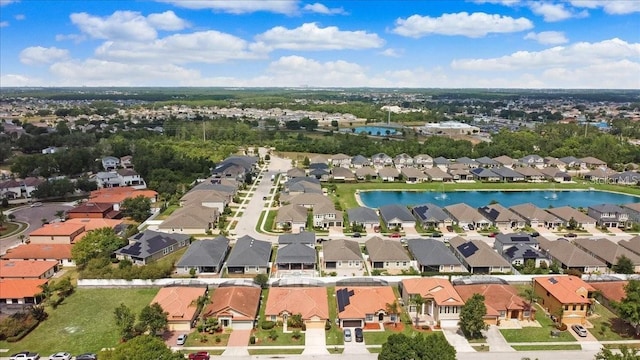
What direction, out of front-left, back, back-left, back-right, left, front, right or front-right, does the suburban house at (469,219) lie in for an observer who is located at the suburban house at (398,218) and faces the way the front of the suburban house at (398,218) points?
left

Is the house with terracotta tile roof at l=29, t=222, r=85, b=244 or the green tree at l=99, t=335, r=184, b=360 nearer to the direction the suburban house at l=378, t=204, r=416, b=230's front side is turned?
the green tree

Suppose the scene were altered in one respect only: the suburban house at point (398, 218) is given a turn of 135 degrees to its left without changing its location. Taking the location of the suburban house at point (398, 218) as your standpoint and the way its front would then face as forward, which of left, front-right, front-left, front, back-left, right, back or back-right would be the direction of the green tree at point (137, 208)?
back-left

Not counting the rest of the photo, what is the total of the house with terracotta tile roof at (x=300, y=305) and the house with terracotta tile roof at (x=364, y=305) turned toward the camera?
2

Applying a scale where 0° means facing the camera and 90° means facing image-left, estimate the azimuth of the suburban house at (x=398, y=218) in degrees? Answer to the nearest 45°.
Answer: approximately 0°

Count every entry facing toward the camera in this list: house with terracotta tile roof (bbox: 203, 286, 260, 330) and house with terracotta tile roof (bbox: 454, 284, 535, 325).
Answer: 2

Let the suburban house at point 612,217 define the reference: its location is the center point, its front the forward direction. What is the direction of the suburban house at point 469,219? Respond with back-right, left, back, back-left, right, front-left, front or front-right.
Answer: front-right

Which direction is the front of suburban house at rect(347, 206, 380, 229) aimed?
toward the camera

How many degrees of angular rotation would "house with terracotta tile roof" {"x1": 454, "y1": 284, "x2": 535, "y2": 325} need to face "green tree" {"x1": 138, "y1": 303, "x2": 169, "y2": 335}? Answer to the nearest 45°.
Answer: approximately 45° to its right

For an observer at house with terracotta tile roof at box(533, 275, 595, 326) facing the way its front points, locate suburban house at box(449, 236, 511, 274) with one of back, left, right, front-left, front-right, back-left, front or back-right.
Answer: back

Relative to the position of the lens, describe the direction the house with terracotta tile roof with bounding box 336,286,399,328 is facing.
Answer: facing the viewer

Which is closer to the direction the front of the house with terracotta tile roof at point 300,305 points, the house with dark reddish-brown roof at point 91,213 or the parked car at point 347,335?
the parked car

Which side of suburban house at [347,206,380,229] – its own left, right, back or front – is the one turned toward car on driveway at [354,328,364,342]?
front

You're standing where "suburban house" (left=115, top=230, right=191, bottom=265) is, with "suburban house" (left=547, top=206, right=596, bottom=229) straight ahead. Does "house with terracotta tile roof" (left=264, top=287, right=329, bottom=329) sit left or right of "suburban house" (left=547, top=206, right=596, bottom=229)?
right

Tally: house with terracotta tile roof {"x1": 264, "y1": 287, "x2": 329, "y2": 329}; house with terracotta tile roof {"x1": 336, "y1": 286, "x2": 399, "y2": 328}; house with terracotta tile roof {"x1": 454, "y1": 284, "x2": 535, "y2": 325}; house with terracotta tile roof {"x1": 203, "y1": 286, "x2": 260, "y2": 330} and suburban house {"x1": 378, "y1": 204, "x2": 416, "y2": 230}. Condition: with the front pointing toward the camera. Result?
5

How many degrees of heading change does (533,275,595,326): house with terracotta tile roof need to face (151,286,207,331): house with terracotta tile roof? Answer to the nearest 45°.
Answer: approximately 90° to its right

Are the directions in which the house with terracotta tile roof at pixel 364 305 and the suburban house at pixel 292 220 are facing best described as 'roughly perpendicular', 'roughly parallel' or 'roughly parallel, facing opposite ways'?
roughly parallel

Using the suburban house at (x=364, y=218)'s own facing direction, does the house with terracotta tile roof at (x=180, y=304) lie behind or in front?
in front

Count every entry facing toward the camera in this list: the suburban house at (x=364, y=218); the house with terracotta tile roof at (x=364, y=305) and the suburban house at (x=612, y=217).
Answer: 3
